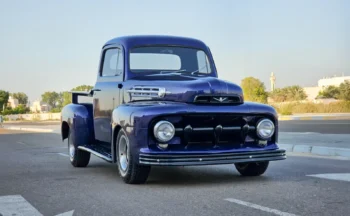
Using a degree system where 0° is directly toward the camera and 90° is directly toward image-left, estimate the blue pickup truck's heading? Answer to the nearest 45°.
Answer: approximately 315°
